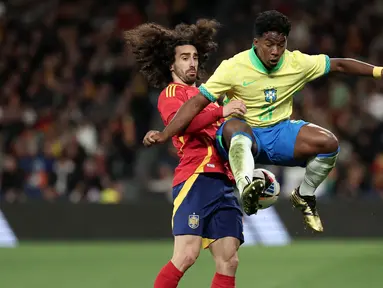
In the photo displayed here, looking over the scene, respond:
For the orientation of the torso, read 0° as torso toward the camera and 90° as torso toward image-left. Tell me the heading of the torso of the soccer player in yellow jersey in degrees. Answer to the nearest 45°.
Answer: approximately 0°

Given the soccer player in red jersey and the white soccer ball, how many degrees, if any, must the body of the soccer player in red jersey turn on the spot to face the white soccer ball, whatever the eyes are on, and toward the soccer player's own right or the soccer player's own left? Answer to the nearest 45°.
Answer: approximately 45° to the soccer player's own left

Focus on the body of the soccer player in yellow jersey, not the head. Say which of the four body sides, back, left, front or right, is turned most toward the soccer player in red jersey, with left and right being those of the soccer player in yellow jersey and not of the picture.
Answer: right
